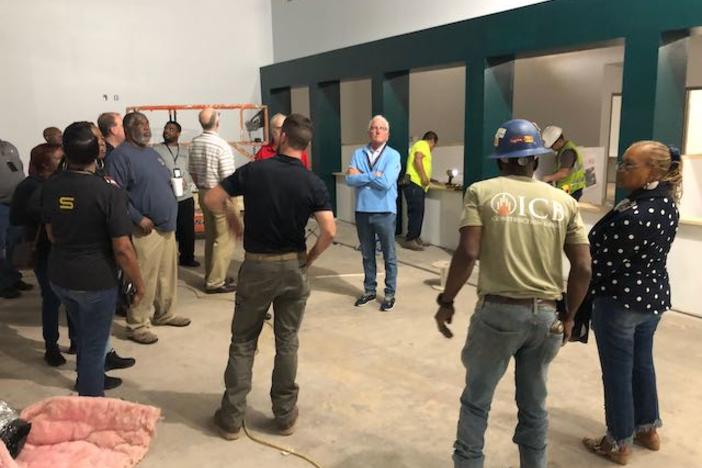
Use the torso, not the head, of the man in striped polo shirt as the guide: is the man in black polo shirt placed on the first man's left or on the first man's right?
on the first man's right

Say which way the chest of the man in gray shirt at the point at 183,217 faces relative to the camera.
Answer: toward the camera

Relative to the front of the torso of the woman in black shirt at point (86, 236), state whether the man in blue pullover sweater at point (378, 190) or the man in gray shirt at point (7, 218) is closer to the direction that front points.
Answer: the man in blue pullover sweater

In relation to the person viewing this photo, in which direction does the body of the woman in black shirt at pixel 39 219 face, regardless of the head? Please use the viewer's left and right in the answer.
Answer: facing to the right of the viewer

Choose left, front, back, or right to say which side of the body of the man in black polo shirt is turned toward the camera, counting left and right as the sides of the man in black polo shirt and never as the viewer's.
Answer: back

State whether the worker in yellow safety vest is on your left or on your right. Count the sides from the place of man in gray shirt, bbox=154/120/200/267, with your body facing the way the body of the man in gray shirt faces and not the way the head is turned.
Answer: on your left

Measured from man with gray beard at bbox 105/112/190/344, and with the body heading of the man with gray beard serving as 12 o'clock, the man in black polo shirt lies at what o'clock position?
The man in black polo shirt is roughly at 1 o'clock from the man with gray beard.

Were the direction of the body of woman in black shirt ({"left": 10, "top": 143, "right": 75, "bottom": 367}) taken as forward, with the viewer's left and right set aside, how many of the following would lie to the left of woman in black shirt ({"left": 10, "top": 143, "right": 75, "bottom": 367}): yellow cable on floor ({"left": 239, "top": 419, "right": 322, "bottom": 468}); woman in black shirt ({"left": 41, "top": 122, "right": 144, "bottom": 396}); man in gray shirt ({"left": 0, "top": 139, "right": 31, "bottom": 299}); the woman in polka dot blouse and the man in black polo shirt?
1

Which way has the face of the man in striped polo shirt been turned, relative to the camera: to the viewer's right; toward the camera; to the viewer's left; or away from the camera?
away from the camera

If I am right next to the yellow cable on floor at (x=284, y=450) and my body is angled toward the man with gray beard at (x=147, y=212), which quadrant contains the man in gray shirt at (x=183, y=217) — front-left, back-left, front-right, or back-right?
front-right

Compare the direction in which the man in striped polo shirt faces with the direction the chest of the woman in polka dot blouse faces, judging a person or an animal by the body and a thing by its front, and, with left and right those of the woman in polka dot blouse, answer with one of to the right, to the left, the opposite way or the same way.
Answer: to the right

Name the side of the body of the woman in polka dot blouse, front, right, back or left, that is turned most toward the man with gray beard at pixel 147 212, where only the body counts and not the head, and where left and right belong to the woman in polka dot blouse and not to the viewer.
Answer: front

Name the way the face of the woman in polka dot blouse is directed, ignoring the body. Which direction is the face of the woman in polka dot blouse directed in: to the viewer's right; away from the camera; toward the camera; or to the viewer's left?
to the viewer's left

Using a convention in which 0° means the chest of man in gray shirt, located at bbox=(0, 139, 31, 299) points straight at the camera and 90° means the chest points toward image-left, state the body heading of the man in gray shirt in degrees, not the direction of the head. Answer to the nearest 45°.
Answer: approximately 270°

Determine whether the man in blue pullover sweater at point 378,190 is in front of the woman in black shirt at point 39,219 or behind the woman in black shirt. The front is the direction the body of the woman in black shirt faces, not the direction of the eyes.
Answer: in front

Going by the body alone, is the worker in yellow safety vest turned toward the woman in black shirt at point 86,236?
no

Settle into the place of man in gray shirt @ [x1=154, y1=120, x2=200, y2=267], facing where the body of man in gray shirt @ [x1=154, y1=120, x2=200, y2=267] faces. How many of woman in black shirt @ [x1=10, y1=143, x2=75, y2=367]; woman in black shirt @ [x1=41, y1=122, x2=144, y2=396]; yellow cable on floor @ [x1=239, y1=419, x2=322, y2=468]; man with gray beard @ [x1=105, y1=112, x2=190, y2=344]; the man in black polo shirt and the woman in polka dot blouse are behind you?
0

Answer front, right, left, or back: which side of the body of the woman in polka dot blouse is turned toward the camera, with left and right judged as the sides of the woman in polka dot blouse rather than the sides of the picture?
left

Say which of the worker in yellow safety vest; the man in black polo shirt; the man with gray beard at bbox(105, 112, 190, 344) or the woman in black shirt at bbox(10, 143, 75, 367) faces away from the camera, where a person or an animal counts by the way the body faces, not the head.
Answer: the man in black polo shirt
